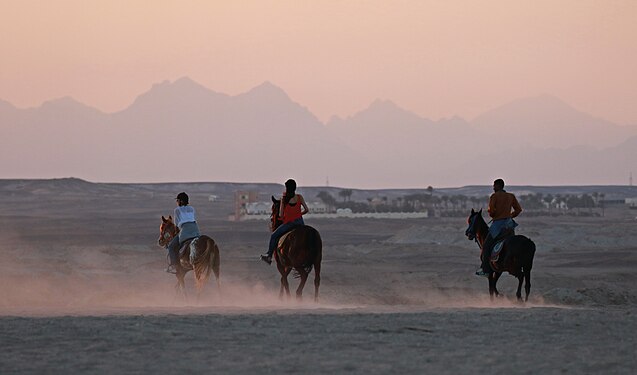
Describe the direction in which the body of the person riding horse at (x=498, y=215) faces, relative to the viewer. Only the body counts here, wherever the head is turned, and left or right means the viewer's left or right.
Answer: facing away from the viewer and to the left of the viewer

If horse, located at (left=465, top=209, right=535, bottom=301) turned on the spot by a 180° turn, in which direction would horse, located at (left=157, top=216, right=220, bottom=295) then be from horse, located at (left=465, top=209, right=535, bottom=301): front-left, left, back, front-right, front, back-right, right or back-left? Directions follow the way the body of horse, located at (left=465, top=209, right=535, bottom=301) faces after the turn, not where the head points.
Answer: back-right

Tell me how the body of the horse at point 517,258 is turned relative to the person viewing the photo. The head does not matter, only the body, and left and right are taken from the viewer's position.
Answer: facing away from the viewer and to the left of the viewer

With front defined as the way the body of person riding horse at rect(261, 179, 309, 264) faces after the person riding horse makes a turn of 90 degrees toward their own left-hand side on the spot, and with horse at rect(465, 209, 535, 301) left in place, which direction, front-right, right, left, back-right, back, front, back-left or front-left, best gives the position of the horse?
back-left

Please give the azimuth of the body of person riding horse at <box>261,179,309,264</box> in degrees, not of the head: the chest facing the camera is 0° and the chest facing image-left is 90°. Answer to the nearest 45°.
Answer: approximately 135°

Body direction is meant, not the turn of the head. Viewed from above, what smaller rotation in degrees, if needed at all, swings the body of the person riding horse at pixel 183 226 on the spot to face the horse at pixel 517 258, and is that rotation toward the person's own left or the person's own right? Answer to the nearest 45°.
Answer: approximately 135° to the person's own right

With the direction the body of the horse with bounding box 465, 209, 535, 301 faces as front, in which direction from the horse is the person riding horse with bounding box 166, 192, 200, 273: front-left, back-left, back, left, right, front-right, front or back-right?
front-left

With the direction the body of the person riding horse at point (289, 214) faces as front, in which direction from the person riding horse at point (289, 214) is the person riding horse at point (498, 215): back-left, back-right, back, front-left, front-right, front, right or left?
back-right
